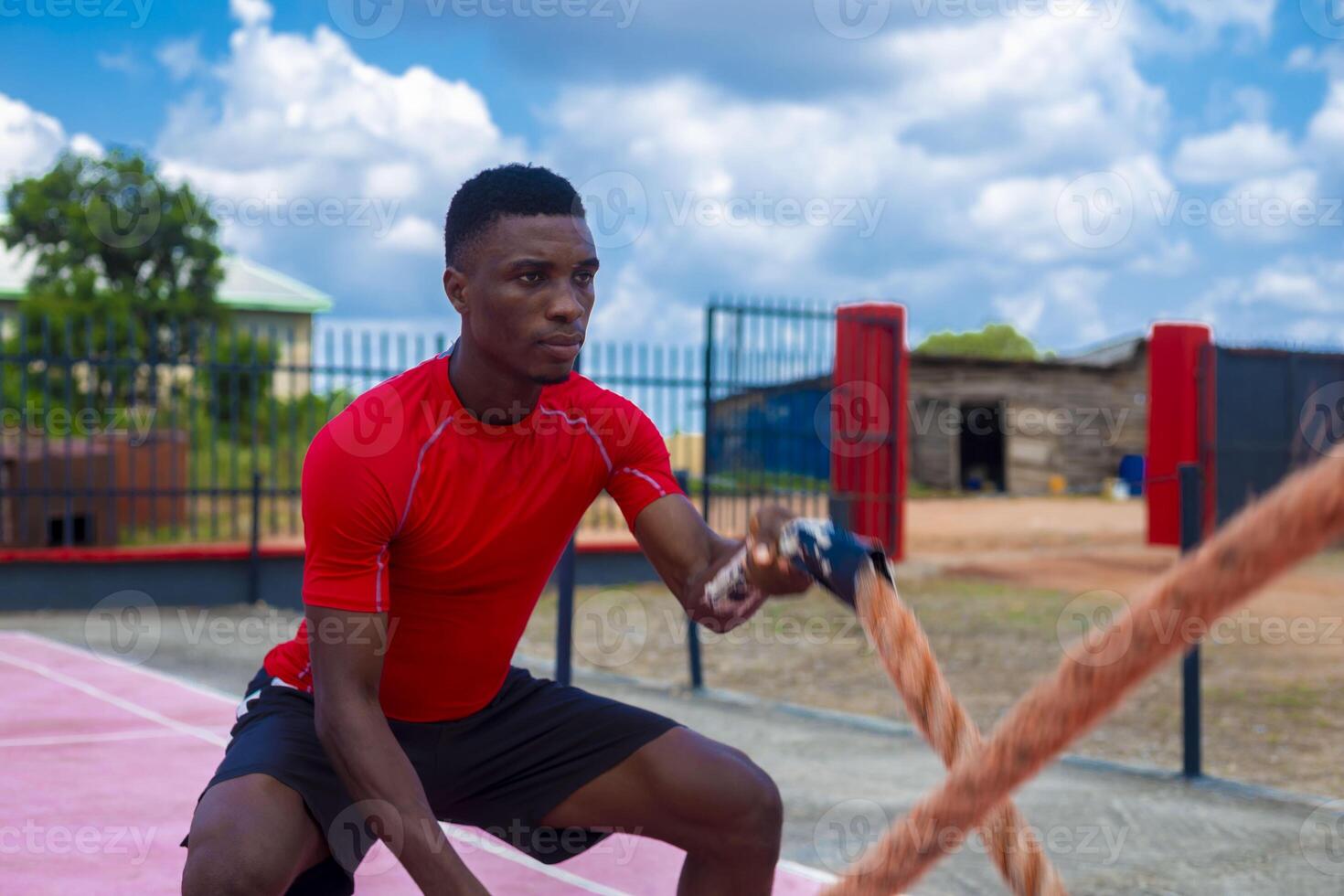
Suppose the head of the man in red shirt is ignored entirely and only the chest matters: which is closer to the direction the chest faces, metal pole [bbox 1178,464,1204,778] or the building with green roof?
the metal pole

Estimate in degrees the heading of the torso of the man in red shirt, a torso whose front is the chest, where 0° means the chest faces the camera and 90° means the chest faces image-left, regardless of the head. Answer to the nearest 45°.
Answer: approximately 315°

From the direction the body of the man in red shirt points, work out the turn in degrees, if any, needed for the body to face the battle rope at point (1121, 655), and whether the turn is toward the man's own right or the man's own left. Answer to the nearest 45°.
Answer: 0° — they already face it

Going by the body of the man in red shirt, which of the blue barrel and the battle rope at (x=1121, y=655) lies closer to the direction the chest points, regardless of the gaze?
the battle rope

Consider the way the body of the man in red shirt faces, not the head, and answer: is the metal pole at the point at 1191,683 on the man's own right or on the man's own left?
on the man's own left

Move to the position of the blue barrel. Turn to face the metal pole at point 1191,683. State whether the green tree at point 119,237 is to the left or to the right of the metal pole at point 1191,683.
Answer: right

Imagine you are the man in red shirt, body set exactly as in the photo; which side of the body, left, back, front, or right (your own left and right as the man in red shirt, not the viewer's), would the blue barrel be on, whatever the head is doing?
left

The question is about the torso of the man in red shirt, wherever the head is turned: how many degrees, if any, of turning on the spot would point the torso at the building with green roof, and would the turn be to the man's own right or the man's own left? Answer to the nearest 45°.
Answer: approximately 135° to the man's own left

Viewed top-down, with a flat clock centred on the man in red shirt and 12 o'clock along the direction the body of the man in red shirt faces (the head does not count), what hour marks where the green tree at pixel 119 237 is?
The green tree is roughly at 7 o'clock from the man in red shirt.
